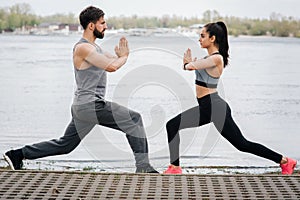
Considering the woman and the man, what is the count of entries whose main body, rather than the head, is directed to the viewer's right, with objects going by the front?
1

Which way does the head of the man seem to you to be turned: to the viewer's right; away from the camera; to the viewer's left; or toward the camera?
to the viewer's right

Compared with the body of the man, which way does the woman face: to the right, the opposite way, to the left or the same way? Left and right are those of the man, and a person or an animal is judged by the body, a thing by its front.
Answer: the opposite way

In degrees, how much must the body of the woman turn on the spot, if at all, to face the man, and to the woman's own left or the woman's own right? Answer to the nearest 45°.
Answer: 0° — they already face them

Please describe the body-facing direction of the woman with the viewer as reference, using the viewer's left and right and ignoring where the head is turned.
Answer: facing to the left of the viewer

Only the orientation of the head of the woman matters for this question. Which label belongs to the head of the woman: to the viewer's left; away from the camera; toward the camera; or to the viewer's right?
to the viewer's left

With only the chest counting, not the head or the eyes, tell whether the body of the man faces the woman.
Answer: yes

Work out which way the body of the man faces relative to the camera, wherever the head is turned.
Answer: to the viewer's right
